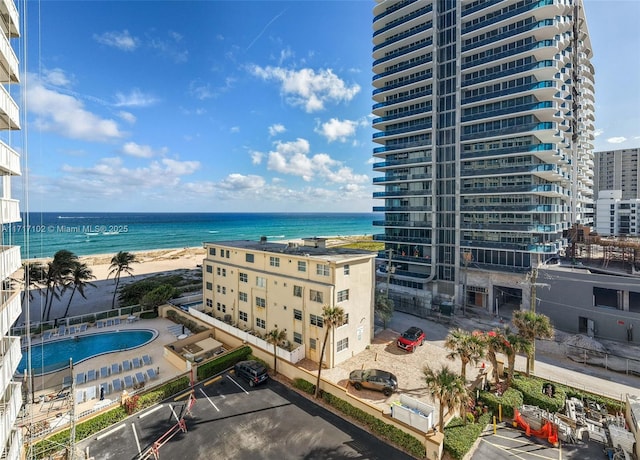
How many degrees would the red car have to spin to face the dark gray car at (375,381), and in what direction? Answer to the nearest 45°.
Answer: approximately 45° to its left

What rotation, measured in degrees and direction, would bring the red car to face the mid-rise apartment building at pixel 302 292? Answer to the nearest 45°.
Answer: approximately 45° to its right

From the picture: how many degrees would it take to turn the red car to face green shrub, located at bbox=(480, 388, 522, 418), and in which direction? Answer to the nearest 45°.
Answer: approximately 90° to its left

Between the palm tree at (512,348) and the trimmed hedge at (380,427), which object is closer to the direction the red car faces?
the trimmed hedge

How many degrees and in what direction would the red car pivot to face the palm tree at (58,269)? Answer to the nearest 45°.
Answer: approximately 45° to its right

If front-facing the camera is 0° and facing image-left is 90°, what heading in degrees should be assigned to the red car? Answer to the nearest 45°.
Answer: approximately 45°

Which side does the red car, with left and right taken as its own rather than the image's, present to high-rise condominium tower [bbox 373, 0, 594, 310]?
back

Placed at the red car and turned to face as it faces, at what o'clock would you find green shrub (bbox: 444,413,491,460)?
The green shrub is roughly at 10 o'clock from the red car.

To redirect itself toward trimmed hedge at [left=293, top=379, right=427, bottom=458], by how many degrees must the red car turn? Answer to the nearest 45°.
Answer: approximately 45° to its left

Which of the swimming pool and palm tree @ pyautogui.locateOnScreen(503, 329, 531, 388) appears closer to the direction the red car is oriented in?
the swimming pool

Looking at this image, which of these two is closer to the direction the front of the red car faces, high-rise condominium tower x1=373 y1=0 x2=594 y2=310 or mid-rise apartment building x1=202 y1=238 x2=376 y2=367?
the mid-rise apartment building

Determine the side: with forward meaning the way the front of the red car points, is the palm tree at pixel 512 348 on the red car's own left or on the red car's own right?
on the red car's own left

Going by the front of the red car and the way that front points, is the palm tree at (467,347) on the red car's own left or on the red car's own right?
on the red car's own left

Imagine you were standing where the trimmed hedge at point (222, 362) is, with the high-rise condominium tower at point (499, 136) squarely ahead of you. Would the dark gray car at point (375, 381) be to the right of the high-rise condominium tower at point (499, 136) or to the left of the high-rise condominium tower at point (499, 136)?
right

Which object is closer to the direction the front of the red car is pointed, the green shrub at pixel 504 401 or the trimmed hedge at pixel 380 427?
the trimmed hedge
